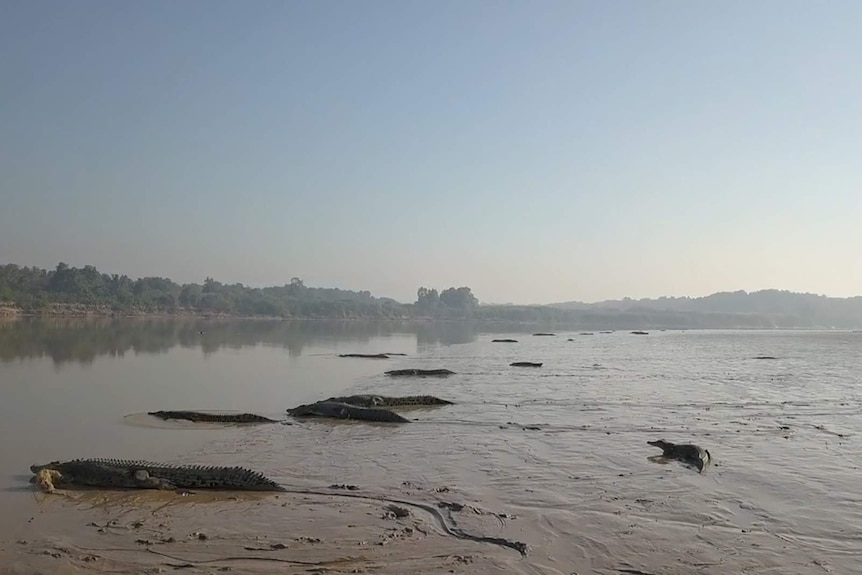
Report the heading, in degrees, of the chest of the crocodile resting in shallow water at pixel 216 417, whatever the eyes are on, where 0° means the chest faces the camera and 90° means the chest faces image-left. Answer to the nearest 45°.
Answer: approximately 90°

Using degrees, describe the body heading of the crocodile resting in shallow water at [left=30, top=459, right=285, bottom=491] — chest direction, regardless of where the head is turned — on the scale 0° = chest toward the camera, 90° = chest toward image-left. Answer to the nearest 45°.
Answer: approximately 90°

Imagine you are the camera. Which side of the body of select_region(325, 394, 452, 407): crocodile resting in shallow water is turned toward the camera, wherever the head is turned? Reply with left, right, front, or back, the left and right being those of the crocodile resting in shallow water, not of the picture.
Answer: left

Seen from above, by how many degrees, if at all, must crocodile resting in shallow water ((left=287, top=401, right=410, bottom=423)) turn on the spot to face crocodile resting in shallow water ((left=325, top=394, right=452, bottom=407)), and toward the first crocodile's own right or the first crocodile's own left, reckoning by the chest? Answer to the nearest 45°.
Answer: approximately 135° to the first crocodile's own right

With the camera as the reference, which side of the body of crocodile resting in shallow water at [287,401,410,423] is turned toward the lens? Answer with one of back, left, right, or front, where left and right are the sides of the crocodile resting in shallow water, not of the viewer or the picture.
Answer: left

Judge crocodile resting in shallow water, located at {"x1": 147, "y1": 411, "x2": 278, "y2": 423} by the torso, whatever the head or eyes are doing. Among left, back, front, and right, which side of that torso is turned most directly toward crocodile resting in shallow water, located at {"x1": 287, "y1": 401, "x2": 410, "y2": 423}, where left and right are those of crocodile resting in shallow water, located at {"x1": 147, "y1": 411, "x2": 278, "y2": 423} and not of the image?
back

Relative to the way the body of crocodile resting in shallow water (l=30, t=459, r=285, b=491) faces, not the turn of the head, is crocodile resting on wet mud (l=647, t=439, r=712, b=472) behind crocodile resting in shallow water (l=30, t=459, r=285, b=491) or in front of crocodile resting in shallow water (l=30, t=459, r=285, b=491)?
behind

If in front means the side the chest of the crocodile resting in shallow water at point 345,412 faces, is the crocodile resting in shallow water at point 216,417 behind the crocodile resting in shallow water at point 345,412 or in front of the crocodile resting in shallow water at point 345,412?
in front

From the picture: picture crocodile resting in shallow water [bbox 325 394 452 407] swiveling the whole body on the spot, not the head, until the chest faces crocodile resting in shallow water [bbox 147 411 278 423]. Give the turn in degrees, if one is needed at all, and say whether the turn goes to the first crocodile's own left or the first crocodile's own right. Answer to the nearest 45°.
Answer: approximately 45° to the first crocodile's own left

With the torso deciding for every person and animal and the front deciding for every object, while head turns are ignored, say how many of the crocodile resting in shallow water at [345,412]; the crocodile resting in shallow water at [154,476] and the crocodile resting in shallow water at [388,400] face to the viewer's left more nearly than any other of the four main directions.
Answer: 3
